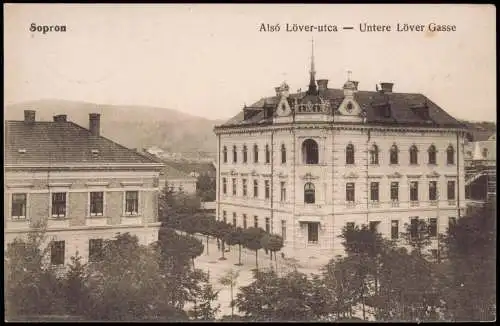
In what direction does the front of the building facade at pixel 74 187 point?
toward the camera

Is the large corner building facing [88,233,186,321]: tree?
no

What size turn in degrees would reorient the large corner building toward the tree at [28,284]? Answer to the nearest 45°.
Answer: approximately 45° to its right

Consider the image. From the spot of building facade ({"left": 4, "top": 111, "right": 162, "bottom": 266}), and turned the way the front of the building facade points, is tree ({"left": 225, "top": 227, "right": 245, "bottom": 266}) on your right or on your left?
on your left

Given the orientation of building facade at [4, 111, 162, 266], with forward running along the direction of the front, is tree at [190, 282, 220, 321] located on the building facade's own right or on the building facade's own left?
on the building facade's own left

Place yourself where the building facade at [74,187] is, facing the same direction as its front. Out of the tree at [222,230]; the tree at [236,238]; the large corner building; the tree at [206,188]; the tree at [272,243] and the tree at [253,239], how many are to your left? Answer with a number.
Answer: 6

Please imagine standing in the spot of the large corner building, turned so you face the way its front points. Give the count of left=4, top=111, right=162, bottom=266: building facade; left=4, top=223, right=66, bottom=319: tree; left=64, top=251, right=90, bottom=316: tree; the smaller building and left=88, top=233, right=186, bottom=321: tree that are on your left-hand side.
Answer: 0

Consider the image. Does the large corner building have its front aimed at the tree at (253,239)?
no

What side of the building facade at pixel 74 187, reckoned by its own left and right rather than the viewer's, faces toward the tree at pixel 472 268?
left

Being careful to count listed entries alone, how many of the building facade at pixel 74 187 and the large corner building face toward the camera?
2

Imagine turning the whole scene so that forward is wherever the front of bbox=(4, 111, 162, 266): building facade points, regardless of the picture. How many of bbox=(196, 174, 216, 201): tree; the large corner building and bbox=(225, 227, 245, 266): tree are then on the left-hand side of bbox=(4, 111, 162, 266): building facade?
3

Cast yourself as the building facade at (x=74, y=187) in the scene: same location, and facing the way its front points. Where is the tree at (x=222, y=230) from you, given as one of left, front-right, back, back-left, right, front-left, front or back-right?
left

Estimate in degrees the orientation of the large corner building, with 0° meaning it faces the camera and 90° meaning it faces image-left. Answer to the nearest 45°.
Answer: approximately 0°

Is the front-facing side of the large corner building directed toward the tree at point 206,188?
no

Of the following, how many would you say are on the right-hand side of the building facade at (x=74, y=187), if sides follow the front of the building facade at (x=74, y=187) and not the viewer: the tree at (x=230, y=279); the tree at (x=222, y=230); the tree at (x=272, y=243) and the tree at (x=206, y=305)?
0

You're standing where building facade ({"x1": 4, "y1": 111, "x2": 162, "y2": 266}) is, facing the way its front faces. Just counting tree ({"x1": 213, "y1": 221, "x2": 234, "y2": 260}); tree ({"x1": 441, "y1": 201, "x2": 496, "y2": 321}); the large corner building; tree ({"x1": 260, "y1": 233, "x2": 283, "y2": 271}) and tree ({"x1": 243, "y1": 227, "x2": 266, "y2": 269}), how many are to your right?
0

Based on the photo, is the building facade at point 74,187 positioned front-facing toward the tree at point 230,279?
no

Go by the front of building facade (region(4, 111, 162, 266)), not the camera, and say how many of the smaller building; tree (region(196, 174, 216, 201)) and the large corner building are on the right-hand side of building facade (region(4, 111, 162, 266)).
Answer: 0

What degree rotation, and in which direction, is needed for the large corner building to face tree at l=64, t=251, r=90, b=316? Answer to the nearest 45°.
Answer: approximately 45° to its right
